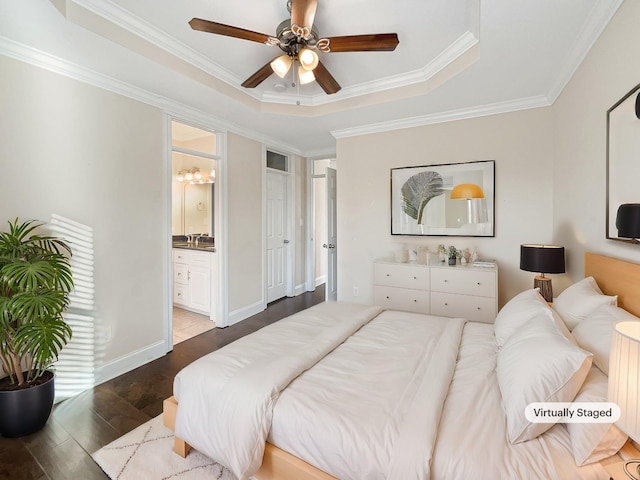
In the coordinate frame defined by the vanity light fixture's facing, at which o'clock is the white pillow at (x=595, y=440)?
The white pillow is roughly at 10 o'clock from the vanity light fixture.

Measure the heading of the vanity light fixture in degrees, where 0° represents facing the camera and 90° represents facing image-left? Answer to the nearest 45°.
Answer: approximately 45°

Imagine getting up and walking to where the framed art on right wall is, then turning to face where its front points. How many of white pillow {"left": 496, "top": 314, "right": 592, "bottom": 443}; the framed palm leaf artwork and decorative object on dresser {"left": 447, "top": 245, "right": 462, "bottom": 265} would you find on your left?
1
